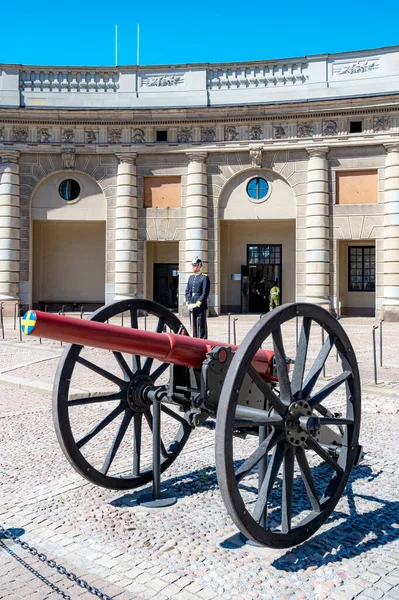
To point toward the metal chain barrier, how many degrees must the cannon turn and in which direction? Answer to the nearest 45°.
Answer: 0° — it already faces it

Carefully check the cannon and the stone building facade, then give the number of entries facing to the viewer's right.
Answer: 0

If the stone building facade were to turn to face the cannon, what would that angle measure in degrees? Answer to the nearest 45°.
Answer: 0° — it already faces it

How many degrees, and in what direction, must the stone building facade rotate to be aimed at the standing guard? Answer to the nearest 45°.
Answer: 0° — it already faces them

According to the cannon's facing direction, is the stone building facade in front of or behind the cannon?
behind

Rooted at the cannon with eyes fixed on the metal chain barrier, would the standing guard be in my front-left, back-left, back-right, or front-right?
back-right

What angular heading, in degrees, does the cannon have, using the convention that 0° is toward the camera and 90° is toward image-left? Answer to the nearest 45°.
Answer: approximately 45°

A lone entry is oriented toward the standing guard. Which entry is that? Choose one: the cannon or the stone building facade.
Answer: the stone building facade

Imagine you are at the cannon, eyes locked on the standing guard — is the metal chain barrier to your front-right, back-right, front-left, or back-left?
back-left

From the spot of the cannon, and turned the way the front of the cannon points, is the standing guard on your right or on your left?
on your right

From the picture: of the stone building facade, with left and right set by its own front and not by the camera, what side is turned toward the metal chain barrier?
front

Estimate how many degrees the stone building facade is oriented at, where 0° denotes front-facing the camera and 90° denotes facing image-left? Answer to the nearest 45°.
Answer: approximately 0°
